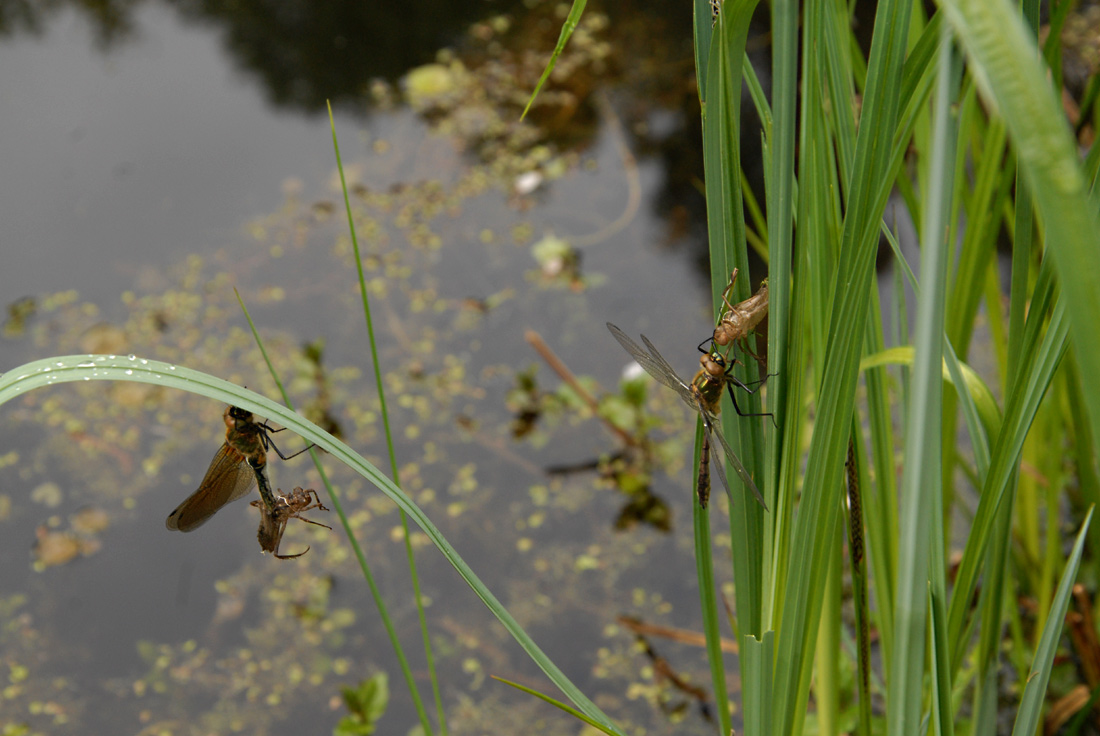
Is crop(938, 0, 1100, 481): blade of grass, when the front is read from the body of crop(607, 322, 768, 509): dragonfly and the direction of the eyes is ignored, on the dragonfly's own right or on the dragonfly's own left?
on the dragonfly's own right

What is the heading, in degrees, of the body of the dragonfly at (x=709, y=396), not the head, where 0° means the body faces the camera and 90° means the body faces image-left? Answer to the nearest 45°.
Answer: approximately 225°
